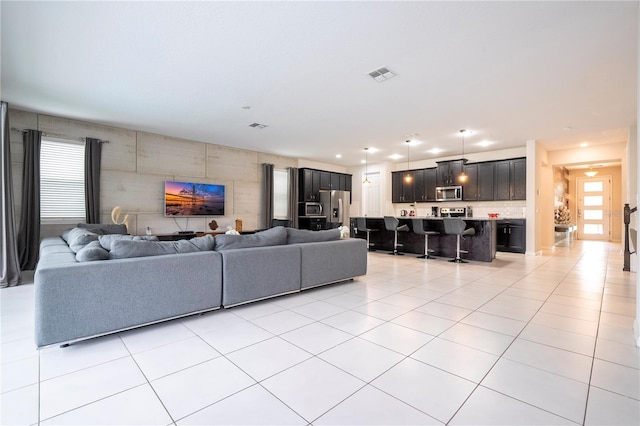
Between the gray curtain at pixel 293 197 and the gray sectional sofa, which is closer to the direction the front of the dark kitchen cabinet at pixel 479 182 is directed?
the gray sectional sofa

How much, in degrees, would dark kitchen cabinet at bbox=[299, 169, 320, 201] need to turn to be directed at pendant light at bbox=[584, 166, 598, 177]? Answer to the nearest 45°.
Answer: approximately 45° to its left

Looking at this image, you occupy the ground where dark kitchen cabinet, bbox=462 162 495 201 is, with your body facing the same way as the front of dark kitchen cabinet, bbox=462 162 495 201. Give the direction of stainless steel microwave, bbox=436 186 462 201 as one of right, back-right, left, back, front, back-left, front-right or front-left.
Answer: right

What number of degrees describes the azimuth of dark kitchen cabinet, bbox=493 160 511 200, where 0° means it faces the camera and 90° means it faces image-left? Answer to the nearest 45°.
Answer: approximately 0°

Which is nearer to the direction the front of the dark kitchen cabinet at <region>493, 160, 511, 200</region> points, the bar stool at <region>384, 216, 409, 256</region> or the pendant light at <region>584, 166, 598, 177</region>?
the bar stool

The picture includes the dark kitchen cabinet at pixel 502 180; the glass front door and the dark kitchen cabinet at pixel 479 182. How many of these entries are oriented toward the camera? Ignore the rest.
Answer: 3

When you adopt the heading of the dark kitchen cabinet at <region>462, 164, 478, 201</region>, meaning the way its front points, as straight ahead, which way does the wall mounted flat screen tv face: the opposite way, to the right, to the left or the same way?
to the left

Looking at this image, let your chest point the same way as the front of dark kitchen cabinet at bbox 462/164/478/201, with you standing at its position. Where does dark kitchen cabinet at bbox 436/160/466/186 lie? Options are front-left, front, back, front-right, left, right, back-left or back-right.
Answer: right

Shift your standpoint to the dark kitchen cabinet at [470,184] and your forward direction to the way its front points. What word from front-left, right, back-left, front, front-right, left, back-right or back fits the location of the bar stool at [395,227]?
front-right

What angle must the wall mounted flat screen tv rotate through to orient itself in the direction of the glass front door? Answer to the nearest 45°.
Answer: approximately 45° to its left

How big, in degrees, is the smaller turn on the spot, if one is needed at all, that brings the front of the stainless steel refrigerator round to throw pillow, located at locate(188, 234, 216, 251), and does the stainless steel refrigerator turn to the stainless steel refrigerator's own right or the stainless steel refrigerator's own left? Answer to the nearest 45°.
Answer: approximately 45° to the stainless steel refrigerator's own right

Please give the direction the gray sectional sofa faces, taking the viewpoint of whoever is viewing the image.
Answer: facing away from the viewer and to the left of the viewer

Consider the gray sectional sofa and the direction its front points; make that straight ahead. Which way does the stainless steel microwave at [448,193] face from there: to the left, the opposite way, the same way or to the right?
to the left

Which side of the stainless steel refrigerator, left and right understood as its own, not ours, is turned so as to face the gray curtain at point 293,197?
right

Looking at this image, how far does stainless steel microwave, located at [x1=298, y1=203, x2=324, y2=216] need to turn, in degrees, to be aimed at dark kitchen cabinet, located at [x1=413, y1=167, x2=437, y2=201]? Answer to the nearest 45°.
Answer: approximately 45° to its left

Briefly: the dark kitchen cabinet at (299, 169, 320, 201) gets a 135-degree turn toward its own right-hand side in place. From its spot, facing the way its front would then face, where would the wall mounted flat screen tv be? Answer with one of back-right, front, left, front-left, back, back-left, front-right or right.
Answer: front-left

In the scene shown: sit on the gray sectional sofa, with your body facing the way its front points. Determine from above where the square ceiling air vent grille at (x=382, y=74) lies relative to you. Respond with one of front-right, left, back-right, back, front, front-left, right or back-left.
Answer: back-right

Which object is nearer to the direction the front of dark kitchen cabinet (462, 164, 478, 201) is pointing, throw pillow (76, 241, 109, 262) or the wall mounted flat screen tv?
the throw pillow

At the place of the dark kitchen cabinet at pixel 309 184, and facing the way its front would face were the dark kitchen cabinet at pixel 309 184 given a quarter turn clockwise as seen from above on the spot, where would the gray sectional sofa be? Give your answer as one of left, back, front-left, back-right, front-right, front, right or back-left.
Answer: front-left

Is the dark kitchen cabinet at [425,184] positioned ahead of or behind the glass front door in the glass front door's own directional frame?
ahead
